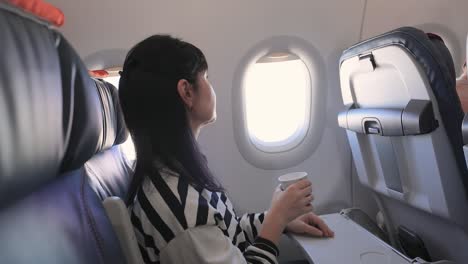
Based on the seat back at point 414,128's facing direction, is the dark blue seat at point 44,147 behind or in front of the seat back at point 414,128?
behind

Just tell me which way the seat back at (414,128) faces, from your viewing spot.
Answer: facing away from the viewer and to the right of the viewer

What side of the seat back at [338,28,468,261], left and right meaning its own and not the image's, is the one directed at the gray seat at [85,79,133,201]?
back

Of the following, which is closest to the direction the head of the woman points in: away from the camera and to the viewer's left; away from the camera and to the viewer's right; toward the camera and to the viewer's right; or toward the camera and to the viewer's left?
away from the camera and to the viewer's right

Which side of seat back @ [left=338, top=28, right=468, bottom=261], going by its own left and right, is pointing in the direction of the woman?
back

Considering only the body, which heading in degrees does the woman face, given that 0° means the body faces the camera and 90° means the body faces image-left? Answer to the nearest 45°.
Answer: approximately 225°
